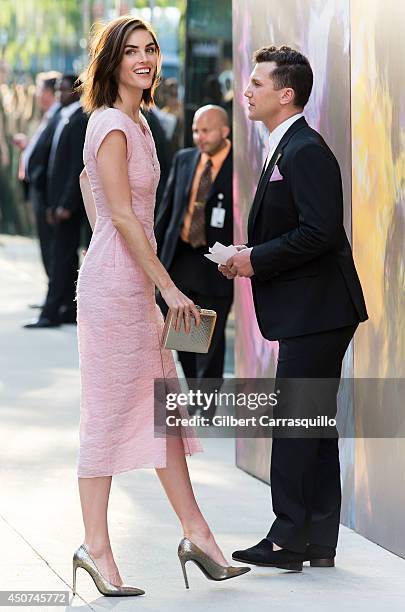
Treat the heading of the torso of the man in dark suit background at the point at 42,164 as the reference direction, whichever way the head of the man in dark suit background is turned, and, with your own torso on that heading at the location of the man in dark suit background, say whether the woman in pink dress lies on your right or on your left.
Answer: on your left

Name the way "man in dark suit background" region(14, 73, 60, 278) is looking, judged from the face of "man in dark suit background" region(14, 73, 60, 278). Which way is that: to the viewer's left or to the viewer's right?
to the viewer's left

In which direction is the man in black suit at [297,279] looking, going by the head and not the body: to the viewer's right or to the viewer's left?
to the viewer's left

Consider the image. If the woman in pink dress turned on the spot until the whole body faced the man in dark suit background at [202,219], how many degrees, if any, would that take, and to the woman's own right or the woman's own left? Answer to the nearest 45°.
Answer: approximately 90° to the woman's own left

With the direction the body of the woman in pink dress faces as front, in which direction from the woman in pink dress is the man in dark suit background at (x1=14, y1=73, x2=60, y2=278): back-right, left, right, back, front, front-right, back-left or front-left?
left

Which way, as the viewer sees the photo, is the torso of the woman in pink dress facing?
to the viewer's right

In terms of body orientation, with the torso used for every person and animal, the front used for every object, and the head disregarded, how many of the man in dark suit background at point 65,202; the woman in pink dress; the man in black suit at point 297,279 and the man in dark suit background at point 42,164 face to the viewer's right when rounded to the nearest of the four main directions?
1

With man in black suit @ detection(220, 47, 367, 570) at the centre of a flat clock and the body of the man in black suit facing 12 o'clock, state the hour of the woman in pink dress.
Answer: The woman in pink dress is roughly at 11 o'clock from the man in black suit.

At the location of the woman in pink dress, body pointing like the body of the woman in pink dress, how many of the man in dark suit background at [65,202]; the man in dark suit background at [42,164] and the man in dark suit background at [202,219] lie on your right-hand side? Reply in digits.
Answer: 0

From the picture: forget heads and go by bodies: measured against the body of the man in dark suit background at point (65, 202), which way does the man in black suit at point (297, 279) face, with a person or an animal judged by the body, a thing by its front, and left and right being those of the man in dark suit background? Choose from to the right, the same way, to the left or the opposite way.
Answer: the same way
